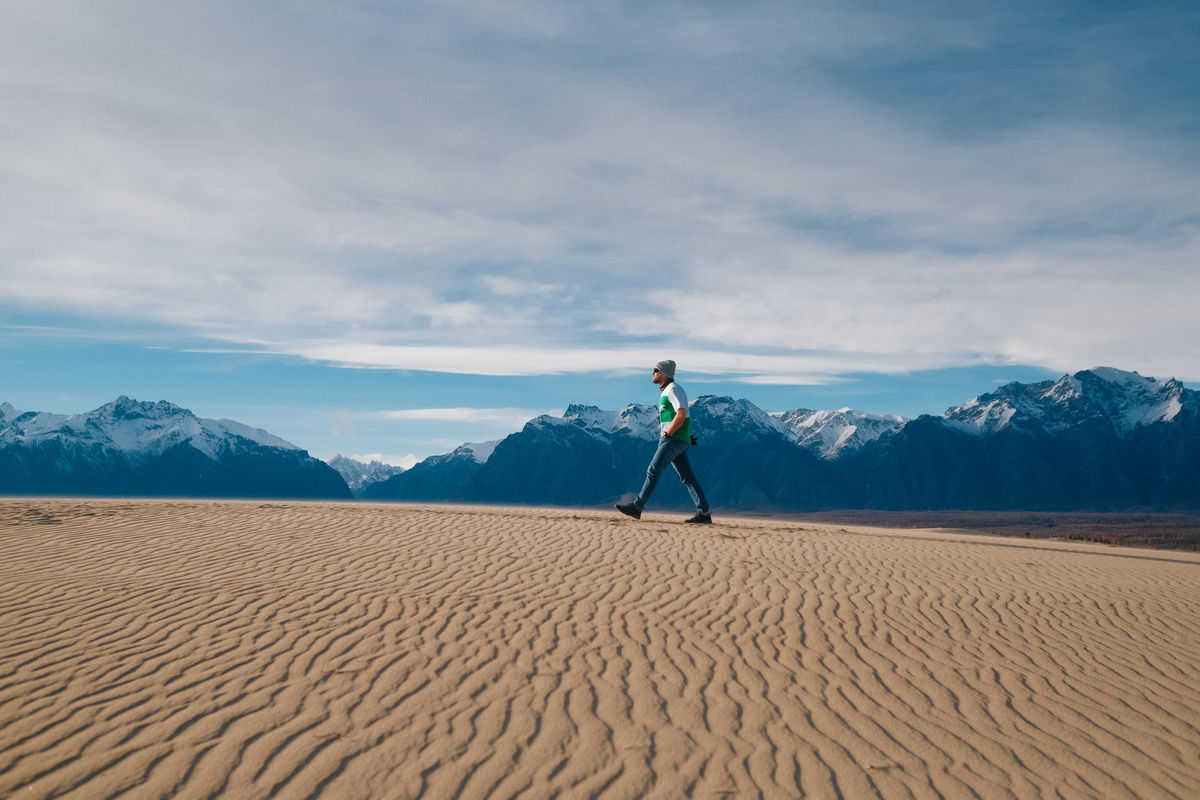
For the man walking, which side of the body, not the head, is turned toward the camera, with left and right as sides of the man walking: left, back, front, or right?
left
